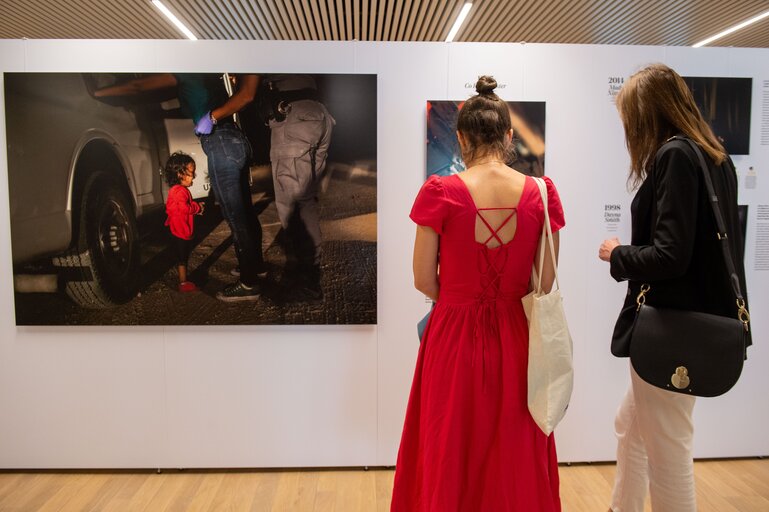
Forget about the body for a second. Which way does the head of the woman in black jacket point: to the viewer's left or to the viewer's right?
to the viewer's left

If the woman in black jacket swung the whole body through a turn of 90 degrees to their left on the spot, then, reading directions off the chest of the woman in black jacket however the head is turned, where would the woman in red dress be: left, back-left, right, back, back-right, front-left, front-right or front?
front-right

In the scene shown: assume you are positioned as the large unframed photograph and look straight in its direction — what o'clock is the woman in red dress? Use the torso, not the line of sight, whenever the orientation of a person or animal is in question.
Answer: The woman in red dress is roughly at 11 o'clock from the large unframed photograph.

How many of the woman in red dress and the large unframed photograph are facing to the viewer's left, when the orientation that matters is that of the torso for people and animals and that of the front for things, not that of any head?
0

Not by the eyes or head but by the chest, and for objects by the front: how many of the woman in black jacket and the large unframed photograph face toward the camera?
1

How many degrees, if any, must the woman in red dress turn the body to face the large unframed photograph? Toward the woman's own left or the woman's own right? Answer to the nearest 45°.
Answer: approximately 45° to the woman's own left

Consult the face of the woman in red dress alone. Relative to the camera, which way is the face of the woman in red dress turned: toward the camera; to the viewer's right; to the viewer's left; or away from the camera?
away from the camera

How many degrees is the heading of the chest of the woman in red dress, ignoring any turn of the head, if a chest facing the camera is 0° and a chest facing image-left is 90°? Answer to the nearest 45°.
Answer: approximately 180°

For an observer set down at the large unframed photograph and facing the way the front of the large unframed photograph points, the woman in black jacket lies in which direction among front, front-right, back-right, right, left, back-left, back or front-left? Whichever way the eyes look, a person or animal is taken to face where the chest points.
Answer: front-left

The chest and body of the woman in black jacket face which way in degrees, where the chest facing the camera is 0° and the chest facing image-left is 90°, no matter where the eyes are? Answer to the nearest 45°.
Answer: approximately 90°

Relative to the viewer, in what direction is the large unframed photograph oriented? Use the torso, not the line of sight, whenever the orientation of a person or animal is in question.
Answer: toward the camera

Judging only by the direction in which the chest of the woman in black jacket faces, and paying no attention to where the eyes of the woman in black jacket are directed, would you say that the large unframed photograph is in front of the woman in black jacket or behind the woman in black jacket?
in front
